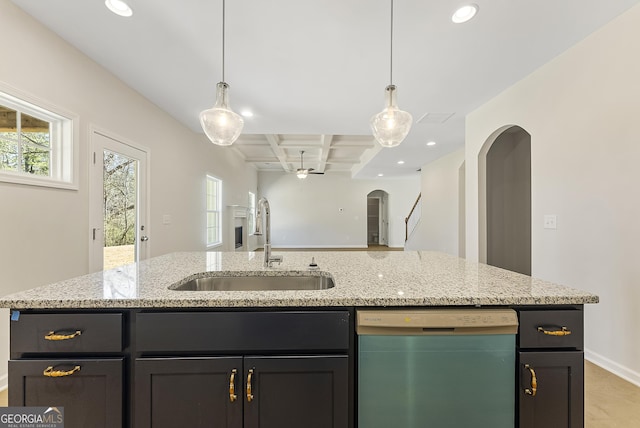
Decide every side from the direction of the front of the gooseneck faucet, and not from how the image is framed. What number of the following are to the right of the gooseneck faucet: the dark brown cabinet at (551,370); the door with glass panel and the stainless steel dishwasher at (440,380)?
1

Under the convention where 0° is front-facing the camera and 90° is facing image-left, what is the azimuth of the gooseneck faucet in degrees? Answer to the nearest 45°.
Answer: approximately 45°

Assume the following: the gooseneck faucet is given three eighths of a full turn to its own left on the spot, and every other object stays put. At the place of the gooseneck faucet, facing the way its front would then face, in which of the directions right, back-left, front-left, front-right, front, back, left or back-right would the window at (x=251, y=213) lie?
left

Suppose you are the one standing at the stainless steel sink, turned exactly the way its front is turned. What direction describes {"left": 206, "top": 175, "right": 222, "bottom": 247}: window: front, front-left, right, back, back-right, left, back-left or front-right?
back

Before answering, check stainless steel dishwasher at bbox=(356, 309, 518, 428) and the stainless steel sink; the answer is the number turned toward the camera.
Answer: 2

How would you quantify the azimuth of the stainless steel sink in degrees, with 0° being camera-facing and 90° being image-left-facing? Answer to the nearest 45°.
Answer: approximately 0°

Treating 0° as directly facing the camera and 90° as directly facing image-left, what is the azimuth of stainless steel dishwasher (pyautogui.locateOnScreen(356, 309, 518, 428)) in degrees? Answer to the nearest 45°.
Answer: approximately 0°

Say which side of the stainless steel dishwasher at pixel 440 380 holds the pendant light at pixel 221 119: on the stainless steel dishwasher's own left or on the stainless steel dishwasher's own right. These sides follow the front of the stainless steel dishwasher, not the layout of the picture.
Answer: on the stainless steel dishwasher's own right

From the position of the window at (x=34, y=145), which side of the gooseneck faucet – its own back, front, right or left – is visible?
right

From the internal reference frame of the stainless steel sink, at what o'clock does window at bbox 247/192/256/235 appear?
The window is roughly at 6 o'clock from the stainless steel sink.
